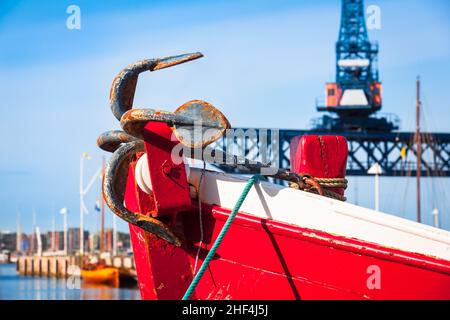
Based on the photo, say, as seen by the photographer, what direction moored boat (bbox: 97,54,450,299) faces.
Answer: facing to the left of the viewer
